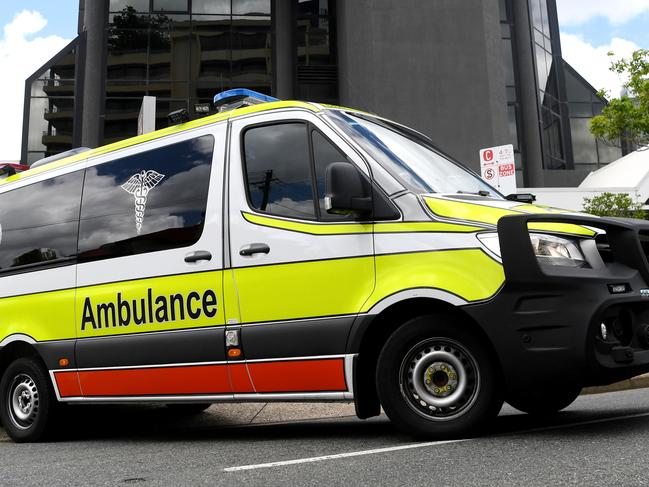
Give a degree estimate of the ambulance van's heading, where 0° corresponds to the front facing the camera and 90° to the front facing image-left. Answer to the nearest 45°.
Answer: approximately 315°

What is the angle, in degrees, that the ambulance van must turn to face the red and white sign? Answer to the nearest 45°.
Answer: approximately 90° to its left
